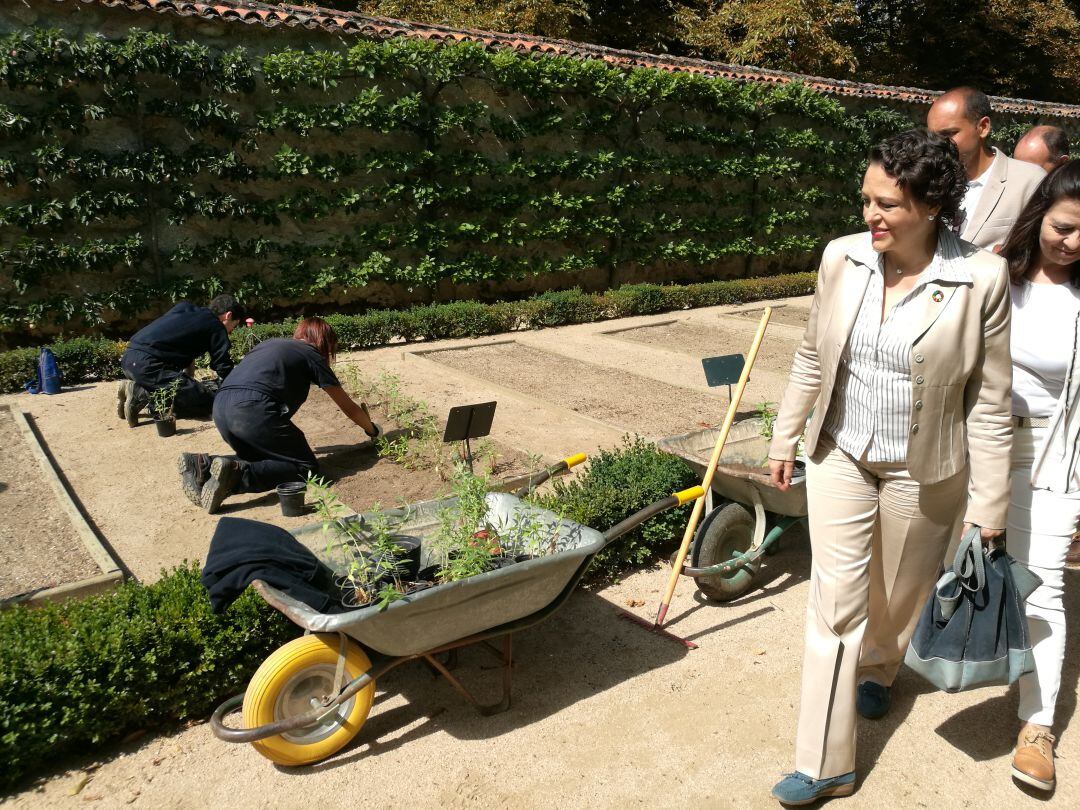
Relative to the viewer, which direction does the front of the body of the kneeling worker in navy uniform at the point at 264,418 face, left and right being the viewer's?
facing away from the viewer and to the right of the viewer

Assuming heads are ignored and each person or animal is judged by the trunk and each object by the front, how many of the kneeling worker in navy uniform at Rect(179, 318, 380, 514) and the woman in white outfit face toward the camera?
1

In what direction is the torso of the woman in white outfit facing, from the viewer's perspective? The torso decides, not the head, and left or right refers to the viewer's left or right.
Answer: facing the viewer

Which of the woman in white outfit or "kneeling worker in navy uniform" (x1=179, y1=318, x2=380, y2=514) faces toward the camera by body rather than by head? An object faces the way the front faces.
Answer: the woman in white outfit

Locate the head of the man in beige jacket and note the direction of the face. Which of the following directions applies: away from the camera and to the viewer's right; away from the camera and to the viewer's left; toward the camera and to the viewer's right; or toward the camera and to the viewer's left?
toward the camera and to the viewer's left

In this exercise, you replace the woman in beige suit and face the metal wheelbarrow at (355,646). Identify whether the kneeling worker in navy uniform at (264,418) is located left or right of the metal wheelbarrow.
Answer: right

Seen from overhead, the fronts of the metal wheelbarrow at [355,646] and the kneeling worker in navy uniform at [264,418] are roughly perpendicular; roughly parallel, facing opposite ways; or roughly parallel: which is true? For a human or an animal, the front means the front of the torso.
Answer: roughly parallel, facing opposite ways

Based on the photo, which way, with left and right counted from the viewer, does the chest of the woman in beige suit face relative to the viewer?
facing the viewer and to the left of the viewer

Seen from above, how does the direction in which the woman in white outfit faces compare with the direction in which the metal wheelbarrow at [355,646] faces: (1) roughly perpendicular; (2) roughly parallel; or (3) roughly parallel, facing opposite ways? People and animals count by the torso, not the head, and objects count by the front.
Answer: roughly parallel

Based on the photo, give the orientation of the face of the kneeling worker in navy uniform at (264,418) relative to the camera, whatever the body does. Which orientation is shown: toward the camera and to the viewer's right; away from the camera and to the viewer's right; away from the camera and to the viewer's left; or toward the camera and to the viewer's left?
away from the camera and to the viewer's right

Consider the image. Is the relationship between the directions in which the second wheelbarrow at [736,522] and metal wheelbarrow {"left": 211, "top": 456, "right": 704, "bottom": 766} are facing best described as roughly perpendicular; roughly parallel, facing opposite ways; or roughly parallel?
roughly parallel

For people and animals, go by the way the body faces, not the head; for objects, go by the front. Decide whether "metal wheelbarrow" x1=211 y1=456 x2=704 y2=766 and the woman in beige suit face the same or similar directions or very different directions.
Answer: same or similar directions

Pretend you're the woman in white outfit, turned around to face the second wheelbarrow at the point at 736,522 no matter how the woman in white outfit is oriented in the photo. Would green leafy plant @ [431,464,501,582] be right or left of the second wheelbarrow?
left
